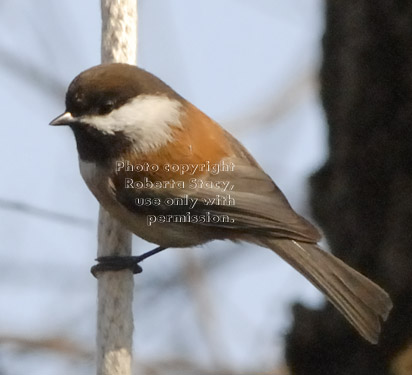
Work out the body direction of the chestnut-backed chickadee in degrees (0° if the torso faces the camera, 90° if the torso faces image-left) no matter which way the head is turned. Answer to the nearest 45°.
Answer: approximately 90°

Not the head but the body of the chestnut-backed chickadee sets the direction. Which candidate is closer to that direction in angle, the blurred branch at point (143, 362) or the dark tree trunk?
the blurred branch

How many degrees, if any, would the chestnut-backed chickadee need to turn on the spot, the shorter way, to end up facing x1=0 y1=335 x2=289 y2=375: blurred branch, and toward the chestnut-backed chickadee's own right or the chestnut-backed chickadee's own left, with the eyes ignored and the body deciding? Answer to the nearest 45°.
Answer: approximately 90° to the chestnut-backed chickadee's own right

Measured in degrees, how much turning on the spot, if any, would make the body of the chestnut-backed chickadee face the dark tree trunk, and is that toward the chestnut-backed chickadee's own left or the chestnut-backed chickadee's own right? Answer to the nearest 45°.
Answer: approximately 135° to the chestnut-backed chickadee's own right
